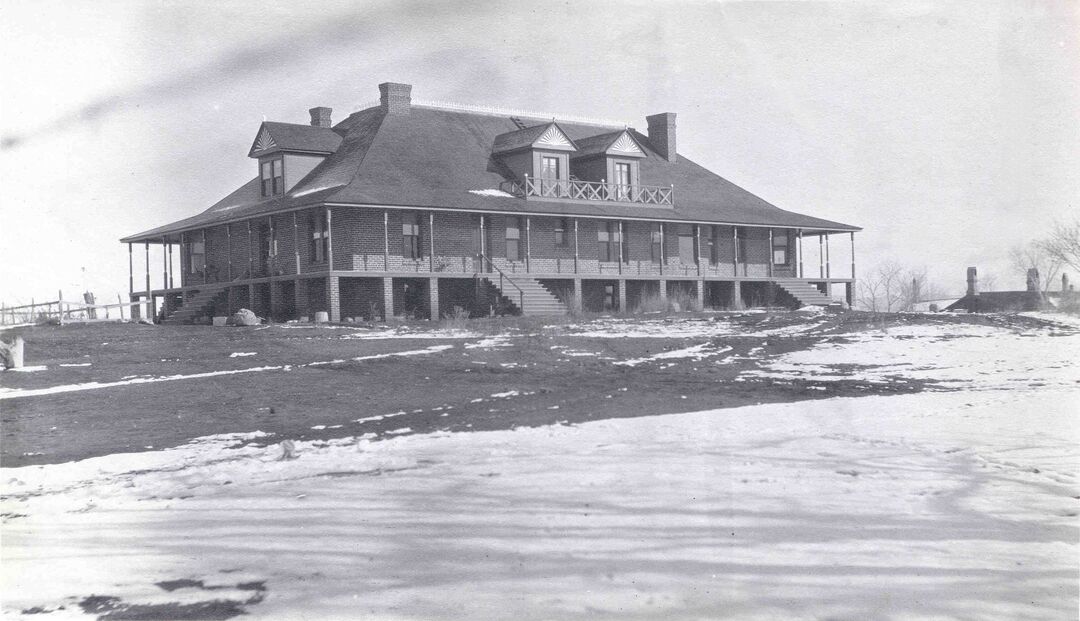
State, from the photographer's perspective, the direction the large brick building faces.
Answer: facing the viewer and to the right of the viewer

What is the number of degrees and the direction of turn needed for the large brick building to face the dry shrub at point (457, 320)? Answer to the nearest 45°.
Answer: approximately 45° to its right

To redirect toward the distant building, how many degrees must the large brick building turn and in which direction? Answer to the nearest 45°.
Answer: approximately 45° to its left
